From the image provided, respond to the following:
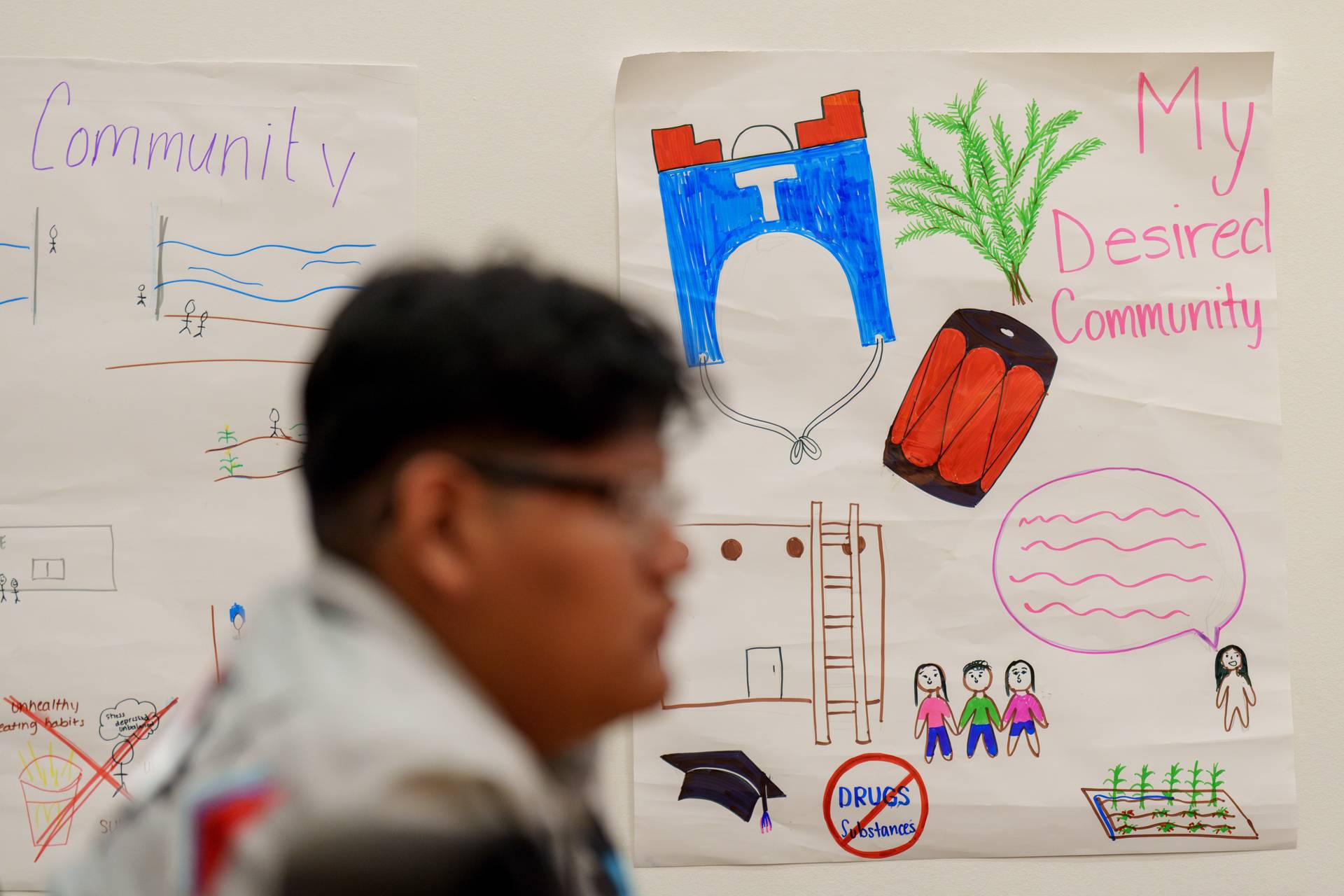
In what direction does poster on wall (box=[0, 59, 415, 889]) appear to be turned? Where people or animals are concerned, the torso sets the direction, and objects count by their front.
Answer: toward the camera

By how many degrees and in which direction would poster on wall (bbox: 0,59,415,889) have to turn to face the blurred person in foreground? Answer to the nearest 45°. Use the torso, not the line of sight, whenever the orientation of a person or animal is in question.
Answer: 0° — it already faces them

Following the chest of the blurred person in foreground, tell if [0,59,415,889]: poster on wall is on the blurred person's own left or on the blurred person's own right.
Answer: on the blurred person's own left

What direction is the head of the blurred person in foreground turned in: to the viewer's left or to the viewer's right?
to the viewer's right

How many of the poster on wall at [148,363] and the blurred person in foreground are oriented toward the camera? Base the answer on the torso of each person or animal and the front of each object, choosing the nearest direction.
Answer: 1

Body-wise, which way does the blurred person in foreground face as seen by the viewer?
to the viewer's right

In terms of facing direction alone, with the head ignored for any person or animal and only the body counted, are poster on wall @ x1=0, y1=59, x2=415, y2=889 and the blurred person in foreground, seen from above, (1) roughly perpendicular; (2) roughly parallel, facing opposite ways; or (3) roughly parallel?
roughly perpendicular
